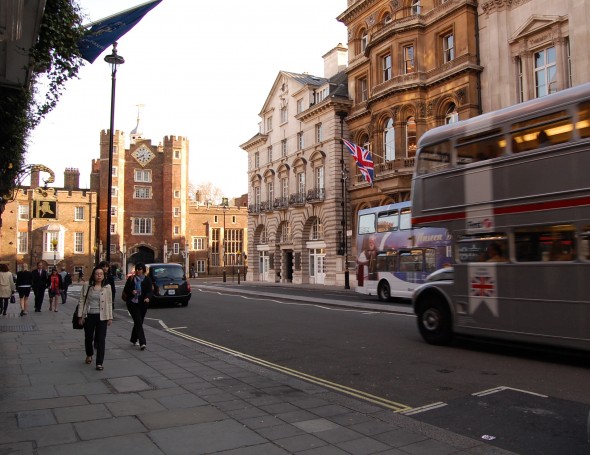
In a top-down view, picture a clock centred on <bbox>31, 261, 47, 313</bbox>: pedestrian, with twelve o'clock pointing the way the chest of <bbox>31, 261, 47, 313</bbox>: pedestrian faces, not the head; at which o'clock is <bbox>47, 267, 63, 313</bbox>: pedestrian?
<bbox>47, 267, 63, 313</bbox>: pedestrian is roughly at 8 o'clock from <bbox>31, 261, 47, 313</bbox>: pedestrian.

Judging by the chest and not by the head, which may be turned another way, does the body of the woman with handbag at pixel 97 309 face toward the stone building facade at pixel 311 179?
no

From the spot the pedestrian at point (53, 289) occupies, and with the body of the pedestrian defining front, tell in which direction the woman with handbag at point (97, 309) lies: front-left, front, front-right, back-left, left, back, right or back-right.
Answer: front

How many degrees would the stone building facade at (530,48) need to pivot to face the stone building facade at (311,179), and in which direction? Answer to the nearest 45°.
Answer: approximately 90° to its right

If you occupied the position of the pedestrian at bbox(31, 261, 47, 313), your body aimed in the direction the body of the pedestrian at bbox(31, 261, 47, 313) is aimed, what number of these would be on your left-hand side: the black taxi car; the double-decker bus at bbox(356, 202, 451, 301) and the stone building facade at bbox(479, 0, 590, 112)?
3

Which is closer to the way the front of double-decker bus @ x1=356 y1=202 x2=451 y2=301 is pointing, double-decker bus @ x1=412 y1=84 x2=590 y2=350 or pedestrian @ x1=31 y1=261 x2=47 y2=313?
the double-decker bus

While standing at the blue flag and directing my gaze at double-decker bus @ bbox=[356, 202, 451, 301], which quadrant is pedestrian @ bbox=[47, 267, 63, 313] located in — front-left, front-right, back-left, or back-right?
front-left

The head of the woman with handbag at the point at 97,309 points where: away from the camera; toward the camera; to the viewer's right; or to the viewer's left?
toward the camera

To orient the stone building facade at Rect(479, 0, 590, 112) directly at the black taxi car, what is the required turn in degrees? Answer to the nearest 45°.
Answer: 0° — it already faces it

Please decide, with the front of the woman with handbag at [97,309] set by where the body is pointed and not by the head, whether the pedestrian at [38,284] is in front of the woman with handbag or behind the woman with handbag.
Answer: behind

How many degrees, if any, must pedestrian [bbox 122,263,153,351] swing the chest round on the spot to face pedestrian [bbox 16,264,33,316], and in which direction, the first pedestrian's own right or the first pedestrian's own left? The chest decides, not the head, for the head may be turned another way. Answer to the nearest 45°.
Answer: approximately 135° to the first pedestrian's own right

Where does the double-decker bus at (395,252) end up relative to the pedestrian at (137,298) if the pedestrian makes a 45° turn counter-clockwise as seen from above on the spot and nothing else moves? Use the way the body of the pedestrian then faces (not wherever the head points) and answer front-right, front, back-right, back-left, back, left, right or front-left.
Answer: left

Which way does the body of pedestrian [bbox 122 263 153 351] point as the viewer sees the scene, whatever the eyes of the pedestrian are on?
toward the camera

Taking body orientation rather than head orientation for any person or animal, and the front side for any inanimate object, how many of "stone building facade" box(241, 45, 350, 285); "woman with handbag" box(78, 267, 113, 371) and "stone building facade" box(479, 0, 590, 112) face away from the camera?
0

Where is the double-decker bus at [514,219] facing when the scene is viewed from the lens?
facing away from the viewer and to the left of the viewer
